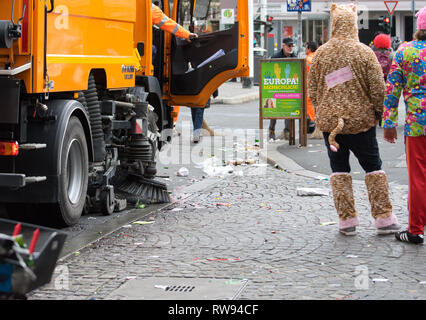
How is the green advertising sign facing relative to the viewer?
toward the camera

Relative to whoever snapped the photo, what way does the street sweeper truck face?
facing away from the viewer and to the right of the viewer

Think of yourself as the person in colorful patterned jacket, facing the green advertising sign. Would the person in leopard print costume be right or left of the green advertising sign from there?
left

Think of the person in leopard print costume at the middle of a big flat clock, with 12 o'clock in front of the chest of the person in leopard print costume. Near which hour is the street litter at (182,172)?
The street litter is roughly at 11 o'clock from the person in leopard print costume.

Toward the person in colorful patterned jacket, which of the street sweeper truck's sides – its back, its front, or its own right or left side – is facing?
right

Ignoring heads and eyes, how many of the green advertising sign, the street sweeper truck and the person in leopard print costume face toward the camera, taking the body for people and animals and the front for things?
1

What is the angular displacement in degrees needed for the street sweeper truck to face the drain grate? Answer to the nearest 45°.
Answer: approximately 135° to its right

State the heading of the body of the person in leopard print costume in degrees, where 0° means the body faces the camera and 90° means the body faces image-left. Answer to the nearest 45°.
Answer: approximately 180°

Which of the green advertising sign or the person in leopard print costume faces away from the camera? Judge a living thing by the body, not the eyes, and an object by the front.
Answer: the person in leopard print costume

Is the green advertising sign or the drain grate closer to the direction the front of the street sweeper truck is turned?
the green advertising sign

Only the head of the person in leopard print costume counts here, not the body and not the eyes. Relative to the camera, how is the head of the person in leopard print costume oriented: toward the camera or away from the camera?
away from the camera

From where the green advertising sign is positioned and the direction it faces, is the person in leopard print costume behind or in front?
in front

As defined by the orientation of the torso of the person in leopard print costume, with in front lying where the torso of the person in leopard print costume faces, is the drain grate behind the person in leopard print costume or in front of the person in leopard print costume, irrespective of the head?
behind

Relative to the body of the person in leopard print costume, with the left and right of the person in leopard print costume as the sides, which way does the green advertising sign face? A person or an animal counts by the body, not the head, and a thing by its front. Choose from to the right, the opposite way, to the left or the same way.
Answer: the opposite way

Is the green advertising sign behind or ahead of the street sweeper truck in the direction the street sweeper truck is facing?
ahead
